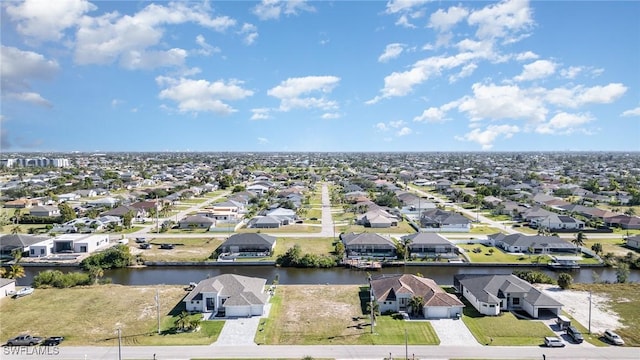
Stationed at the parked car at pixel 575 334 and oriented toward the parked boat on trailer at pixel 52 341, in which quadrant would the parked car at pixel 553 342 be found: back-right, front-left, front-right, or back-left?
front-left

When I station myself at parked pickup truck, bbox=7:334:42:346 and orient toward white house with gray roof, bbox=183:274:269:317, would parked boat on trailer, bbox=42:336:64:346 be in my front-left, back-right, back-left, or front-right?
front-right

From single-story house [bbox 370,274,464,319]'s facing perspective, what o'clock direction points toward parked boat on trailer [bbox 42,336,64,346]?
The parked boat on trailer is roughly at 2 o'clock from the single-story house.

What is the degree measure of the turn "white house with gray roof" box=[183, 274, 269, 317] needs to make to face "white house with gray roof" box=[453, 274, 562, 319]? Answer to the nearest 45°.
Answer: approximately 90° to its left

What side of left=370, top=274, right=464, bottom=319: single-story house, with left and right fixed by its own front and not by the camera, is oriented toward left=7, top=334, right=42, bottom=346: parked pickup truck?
right

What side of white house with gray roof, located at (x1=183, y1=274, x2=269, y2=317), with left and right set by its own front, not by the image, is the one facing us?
front

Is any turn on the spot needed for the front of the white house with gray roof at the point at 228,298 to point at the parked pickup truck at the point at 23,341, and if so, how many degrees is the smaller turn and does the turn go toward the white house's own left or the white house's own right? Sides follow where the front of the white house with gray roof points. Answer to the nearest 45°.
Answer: approximately 90° to the white house's own right

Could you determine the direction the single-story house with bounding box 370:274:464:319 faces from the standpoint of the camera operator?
facing the viewer

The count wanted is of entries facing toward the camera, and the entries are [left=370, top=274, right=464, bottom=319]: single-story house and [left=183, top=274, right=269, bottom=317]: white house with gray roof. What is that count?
2

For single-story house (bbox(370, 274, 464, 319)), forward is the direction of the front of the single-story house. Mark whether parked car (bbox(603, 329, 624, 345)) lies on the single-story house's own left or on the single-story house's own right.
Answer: on the single-story house's own left

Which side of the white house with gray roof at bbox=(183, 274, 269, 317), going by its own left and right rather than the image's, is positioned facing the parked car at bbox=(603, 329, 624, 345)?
left

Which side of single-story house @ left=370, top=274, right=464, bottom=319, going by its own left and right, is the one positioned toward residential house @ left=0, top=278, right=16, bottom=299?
right

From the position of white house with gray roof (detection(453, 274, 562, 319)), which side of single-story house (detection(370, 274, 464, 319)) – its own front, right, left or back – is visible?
left

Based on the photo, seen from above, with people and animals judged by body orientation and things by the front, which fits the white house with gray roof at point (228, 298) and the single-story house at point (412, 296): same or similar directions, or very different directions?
same or similar directions
